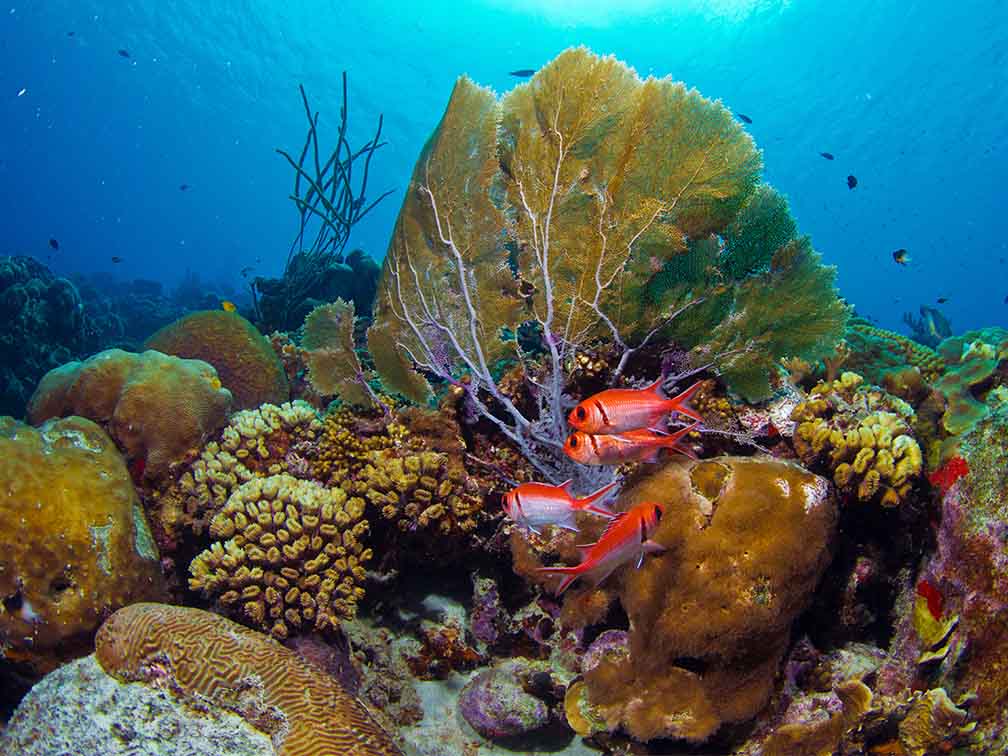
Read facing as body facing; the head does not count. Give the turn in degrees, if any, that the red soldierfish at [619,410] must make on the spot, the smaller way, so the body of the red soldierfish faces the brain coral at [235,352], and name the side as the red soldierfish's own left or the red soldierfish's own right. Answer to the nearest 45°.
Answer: approximately 45° to the red soldierfish's own right

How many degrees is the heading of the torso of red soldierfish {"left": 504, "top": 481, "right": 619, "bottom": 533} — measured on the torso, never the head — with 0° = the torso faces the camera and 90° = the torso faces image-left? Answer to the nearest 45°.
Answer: approximately 90°

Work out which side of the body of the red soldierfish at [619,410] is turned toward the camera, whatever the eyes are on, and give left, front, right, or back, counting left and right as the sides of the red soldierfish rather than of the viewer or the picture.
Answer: left

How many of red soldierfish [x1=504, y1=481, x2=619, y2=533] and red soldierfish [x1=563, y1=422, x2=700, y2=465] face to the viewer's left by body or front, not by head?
2

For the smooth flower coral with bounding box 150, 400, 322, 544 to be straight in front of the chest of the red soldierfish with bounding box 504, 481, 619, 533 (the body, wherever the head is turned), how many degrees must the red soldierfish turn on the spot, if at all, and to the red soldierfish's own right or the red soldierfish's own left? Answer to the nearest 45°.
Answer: approximately 45° to the red soldierfish's own right

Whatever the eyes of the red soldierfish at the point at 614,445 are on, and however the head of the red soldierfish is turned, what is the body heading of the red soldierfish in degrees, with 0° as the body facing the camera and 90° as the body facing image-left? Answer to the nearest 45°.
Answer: approximately 90°
